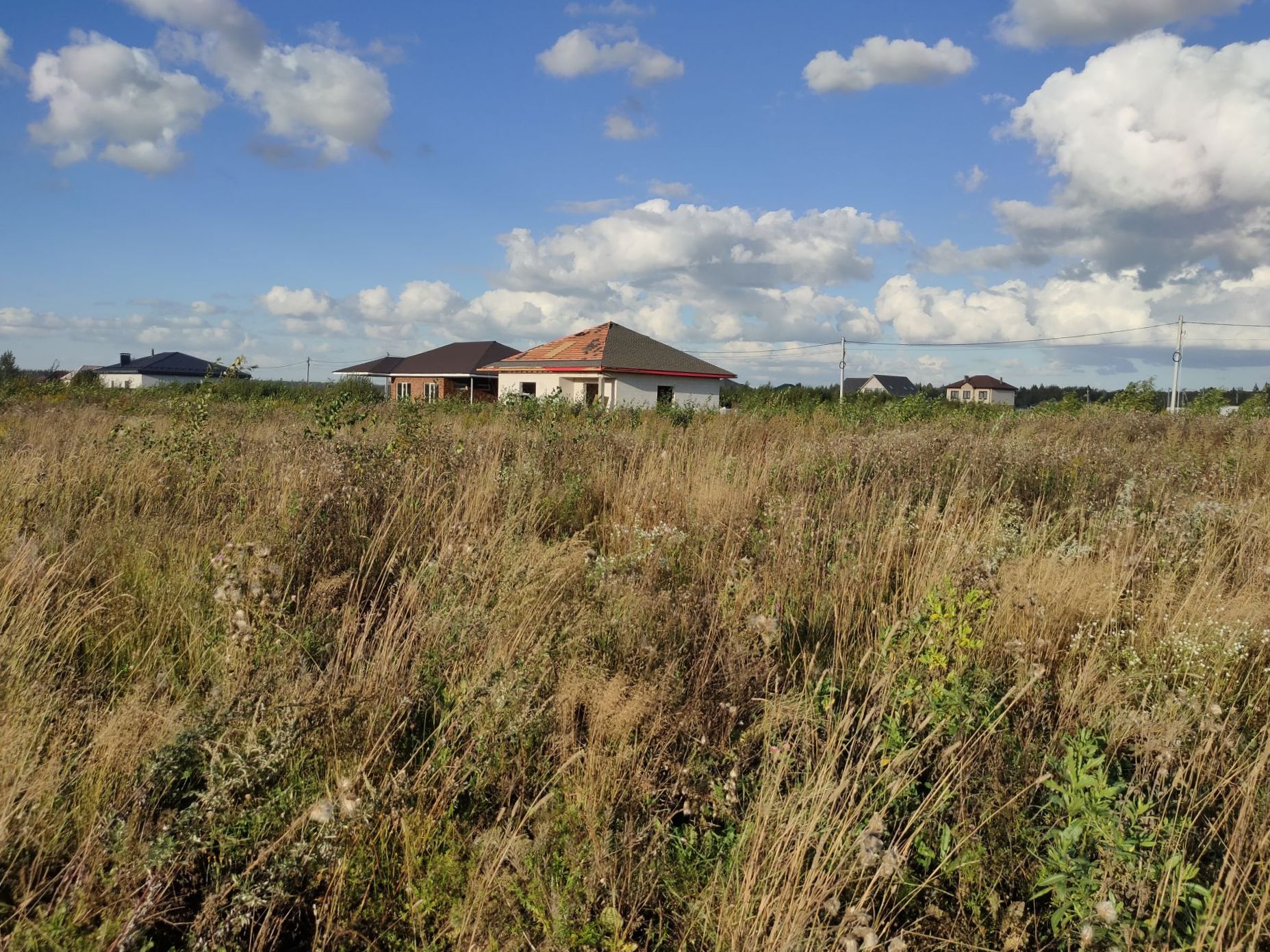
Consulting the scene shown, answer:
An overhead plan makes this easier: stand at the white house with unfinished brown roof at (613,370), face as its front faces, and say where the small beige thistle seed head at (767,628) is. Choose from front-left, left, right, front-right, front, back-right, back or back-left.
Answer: front-left

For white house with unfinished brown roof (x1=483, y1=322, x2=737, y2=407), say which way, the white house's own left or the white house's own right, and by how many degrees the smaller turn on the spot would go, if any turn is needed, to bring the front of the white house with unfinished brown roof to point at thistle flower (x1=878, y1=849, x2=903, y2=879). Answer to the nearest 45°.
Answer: approximately 45° to the white house's own left

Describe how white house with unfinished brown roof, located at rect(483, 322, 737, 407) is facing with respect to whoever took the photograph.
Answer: facing the viewer and to the left of the viewer

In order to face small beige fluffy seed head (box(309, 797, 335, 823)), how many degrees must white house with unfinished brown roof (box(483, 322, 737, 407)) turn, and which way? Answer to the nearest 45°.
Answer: approximately 45° to its left

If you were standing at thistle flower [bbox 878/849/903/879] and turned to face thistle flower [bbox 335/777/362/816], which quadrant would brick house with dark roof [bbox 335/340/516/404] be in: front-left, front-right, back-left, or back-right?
front-right

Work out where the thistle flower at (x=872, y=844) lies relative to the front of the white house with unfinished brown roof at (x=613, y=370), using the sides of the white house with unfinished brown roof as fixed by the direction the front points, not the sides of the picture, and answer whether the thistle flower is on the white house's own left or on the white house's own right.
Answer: on the white house's own left

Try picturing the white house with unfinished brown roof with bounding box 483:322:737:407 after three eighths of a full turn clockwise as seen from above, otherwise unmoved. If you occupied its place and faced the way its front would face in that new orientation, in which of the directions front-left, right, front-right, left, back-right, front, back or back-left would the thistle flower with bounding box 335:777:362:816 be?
back
